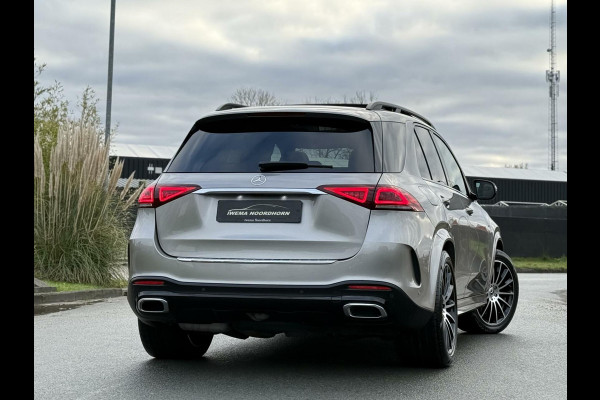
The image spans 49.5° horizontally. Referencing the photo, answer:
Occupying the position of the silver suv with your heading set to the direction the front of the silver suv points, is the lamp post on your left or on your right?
on your left

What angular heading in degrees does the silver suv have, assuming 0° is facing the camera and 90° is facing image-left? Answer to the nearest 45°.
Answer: approximately 225°

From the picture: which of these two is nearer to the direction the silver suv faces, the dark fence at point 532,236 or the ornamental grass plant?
the dark fence

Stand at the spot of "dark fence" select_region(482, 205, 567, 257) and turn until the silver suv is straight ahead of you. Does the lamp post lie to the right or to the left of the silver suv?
right

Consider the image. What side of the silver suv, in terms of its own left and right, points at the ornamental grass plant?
left
